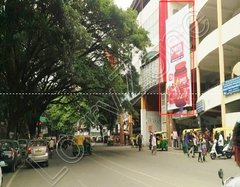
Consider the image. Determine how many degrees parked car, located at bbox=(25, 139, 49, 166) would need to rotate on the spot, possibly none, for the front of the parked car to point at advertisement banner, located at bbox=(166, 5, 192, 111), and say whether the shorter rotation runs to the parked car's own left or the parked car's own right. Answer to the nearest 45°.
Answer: approximately 45° to the parked car's own right

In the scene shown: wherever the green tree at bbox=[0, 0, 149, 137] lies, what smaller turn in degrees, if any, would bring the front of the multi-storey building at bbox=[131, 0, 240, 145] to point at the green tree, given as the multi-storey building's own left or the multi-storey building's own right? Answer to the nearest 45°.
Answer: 0° — it already faces it

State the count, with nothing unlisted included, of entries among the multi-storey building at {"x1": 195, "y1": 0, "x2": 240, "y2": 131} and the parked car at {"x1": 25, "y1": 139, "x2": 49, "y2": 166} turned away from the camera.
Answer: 1

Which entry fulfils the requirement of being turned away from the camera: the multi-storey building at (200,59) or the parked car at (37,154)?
the parked car

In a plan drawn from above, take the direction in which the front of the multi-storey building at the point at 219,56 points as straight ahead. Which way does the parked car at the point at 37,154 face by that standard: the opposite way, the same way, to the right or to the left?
to the right

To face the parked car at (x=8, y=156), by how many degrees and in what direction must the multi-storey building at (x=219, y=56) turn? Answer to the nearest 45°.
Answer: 0° — it already faces it

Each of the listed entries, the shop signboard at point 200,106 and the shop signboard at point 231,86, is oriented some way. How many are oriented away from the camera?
0

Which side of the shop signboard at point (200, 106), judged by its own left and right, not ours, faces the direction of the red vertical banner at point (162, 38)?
right

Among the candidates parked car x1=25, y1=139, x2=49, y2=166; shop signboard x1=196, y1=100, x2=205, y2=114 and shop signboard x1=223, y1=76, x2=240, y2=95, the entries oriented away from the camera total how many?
1

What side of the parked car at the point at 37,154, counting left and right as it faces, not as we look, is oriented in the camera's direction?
back

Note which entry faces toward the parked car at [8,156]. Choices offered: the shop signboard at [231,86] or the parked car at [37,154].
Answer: the shop signboard

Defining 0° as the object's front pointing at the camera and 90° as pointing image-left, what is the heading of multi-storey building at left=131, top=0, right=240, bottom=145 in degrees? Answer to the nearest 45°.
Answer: approximately 45°

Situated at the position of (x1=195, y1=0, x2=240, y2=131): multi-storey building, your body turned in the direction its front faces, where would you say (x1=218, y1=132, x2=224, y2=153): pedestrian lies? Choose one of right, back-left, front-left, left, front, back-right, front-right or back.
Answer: front-left

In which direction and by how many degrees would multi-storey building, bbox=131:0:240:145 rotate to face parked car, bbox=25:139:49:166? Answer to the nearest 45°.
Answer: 0° — it already faces it
